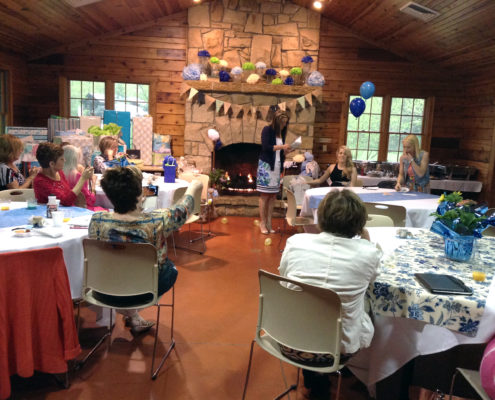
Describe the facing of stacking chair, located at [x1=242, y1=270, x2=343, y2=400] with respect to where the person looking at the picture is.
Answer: facing away from the viewer and to the right of the viewer

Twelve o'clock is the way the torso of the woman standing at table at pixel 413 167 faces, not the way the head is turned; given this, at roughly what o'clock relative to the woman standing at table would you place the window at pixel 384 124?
The window is roughly at 4 o'clock from the woman standing at table.

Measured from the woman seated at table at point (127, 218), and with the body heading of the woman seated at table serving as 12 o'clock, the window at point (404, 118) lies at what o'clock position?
The window is roughly at 12 o'clock from the woman seated at table.

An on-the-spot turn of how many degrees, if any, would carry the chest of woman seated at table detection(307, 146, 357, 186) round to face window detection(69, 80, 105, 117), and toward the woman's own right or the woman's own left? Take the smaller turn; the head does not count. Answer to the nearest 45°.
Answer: approximately 45° to the woman's own right

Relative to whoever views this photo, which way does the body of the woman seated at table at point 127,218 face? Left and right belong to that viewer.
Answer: facing away from the viewer and to the right of the viewer

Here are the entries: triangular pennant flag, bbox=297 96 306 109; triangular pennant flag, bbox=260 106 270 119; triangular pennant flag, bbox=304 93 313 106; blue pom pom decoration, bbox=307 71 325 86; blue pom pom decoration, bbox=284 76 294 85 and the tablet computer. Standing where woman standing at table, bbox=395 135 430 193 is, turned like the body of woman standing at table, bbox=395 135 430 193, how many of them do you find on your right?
5

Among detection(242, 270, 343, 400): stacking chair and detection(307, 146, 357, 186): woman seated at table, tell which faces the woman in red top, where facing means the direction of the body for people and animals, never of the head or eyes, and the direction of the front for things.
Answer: the woman seated at table

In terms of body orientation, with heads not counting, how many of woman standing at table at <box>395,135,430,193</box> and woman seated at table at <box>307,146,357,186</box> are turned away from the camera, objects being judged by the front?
0

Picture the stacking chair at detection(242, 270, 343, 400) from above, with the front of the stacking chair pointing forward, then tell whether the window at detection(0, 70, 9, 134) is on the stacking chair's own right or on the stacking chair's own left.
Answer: on the stacking chair's own left

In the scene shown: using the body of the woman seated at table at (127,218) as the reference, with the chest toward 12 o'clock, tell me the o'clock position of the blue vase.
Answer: The blue vase is roughly at 2 o'clock from the woman seated at table.

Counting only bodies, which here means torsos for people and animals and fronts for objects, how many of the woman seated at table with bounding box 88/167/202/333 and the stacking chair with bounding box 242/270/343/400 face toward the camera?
0

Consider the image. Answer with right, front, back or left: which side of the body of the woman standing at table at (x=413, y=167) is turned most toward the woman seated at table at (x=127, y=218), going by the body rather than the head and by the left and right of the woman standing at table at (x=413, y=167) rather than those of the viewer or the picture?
front

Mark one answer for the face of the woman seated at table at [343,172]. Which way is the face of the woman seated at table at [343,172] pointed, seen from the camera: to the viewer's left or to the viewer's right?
to the viewer's left

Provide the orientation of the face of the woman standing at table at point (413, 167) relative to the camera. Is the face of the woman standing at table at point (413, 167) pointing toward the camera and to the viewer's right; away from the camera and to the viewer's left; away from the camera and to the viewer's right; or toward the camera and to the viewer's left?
toward the camera and to the viewer's left

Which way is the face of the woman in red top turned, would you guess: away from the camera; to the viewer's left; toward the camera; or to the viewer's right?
to the viewer's right

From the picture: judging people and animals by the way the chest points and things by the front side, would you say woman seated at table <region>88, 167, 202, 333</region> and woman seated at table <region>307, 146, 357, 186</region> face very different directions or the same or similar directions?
very different directions

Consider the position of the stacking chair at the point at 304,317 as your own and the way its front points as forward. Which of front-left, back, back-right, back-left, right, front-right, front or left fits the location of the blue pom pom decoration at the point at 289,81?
front-left

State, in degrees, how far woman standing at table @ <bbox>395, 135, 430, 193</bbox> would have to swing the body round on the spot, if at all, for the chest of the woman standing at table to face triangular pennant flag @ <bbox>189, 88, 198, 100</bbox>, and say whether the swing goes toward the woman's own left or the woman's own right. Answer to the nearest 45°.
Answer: approximately 45° to the woman's own right
